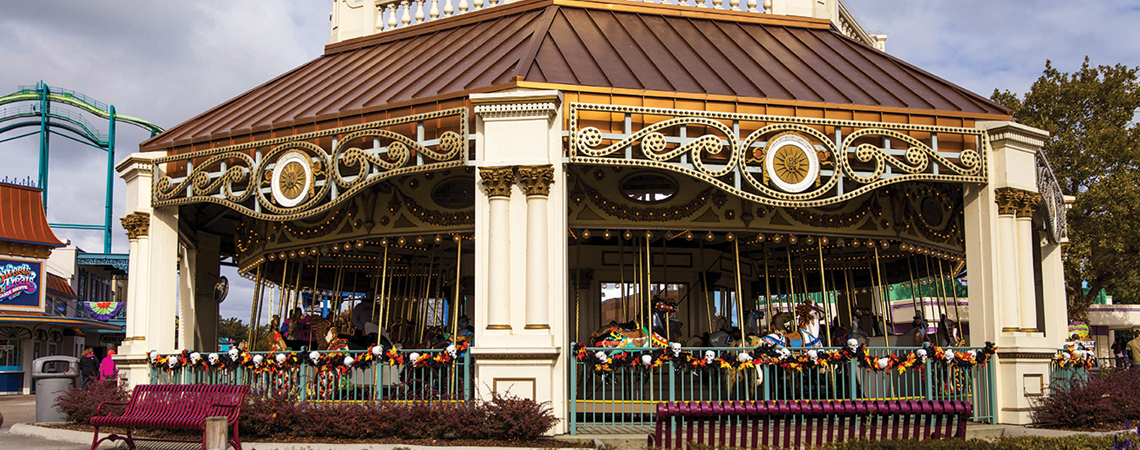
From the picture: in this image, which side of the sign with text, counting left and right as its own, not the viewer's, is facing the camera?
front

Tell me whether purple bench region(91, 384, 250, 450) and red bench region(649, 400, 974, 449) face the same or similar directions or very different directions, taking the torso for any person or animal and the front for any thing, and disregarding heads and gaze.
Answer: very different directions

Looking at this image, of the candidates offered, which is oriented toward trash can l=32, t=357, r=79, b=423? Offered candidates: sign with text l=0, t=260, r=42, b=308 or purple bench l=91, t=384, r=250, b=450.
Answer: the sign with text

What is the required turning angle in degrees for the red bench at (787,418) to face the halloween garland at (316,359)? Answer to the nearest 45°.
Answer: approximately 90° to its left

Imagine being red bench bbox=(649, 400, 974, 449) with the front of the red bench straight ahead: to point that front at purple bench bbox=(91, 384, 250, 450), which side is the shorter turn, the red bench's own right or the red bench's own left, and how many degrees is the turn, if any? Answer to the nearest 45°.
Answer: approximately 90° to the red bench's own left

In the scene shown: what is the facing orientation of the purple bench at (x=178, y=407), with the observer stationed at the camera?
facing the viewer and to the left of the viewer

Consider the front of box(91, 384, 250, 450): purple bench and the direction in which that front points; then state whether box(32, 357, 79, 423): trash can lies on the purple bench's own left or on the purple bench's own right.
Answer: on the purple bench's own right

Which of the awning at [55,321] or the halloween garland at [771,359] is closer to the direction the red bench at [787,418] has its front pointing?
the halloween garland

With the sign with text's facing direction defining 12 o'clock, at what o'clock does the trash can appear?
The trash can is roughly at 12 o'clock from the sign with text.

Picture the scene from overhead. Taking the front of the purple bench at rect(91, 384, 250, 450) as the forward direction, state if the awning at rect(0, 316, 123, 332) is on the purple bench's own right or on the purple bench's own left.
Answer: on the purple bench's own right
